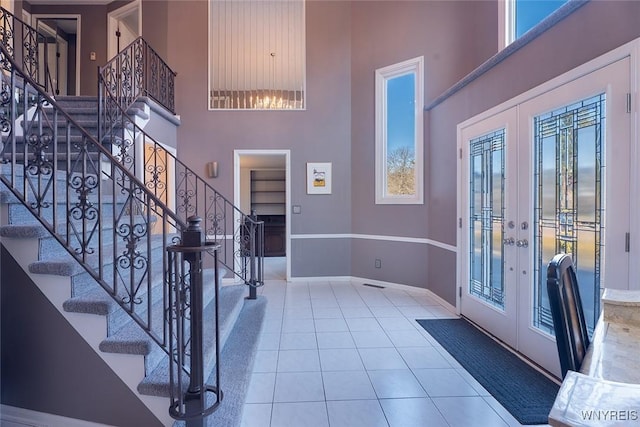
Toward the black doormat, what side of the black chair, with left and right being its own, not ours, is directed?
back

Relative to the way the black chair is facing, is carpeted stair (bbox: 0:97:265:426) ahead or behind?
behind

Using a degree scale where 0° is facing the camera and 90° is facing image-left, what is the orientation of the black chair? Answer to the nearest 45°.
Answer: approximately 270°

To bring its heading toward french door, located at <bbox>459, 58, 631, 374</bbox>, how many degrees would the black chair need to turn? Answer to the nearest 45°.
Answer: approximately 90° to its left

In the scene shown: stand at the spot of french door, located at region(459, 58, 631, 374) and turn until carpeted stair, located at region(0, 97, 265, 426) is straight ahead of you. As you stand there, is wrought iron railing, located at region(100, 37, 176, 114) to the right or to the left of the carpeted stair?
right

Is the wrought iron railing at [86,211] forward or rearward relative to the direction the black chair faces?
rearward

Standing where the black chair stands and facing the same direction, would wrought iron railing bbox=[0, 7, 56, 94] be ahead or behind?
behind
